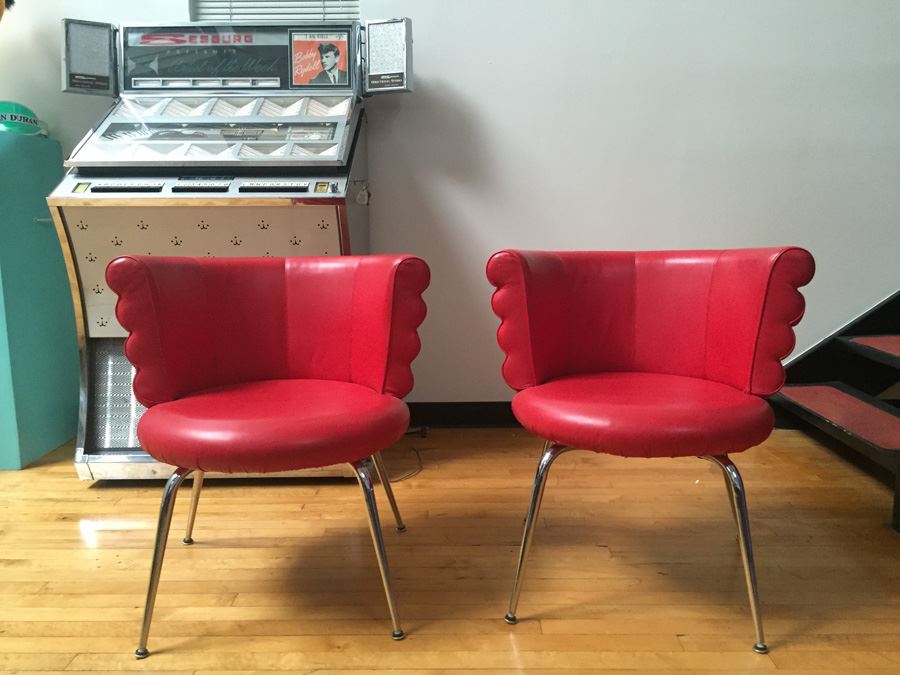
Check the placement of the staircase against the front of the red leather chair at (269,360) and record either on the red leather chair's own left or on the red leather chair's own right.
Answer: on the red leather chair's own left

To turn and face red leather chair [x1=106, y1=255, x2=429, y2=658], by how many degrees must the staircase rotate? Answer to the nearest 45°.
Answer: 0° — it already faces it

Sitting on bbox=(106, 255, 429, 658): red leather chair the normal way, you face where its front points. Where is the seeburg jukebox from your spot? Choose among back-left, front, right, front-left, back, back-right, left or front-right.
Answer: back

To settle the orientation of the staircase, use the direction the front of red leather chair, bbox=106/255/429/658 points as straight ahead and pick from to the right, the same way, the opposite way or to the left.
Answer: to the right

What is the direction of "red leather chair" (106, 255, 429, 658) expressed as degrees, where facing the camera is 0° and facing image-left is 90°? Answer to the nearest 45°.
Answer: approximately 0°

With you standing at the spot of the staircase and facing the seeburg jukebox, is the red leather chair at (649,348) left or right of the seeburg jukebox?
left

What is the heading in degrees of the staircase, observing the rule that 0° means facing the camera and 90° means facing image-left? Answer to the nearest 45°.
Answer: approximately 45°

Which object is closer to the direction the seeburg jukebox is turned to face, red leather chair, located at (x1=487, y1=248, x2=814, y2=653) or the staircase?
the red leather chair

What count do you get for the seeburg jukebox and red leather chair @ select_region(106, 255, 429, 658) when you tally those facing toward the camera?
2

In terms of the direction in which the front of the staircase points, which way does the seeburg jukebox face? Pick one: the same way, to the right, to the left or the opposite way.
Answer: to the left

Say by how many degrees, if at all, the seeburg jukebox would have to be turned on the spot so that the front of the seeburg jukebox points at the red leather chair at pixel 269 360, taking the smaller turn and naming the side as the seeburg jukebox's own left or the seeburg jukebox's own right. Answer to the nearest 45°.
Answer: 0° — it already faces it
